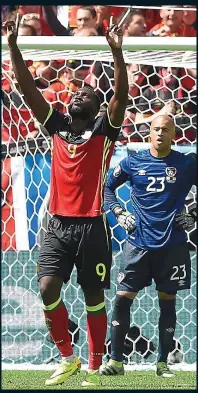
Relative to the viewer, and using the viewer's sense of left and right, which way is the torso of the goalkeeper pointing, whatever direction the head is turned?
facing the viewer

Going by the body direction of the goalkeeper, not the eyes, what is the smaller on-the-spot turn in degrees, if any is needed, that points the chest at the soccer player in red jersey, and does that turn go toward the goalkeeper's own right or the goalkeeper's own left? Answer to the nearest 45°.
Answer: approximately 45° to the goalkeeper's own right

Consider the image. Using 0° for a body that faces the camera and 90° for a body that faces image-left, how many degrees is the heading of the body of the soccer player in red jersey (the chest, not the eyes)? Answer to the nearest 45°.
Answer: approximately 45°

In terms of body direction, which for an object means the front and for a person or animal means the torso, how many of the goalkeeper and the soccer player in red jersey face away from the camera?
0

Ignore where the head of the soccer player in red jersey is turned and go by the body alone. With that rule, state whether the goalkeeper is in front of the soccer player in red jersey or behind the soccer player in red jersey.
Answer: behind

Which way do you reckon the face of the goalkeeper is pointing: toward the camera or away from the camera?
toward the camera
